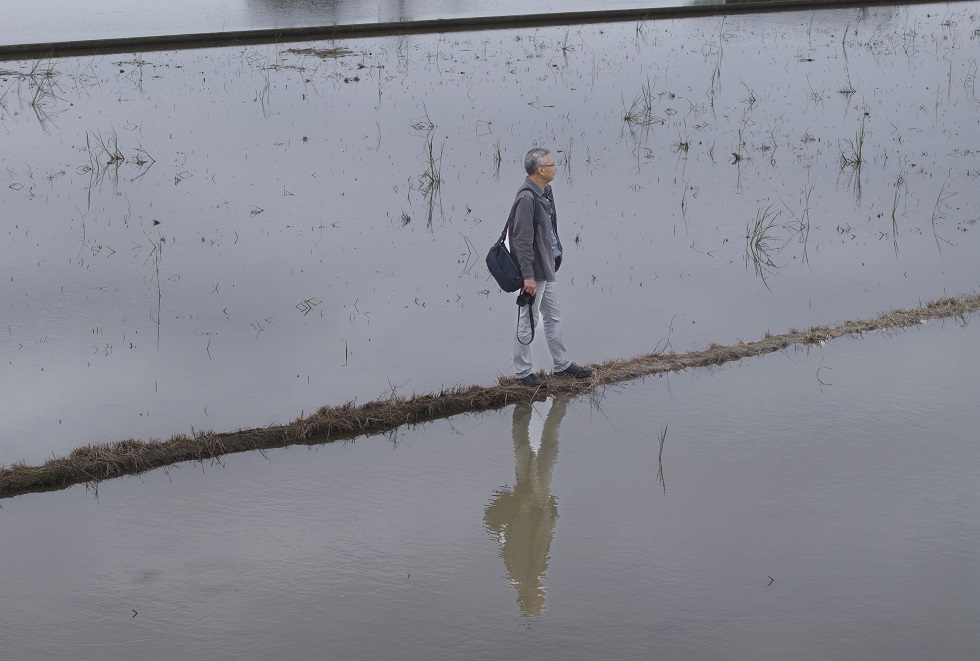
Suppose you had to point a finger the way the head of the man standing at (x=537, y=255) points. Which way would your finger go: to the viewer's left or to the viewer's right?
to the viewer's right

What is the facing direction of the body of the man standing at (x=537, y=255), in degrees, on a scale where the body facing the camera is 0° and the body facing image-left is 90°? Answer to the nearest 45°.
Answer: approximately 270°

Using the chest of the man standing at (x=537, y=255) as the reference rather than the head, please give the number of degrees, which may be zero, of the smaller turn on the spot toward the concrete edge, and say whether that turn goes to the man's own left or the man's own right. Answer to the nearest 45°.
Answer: approximately 90° to the man's own left
